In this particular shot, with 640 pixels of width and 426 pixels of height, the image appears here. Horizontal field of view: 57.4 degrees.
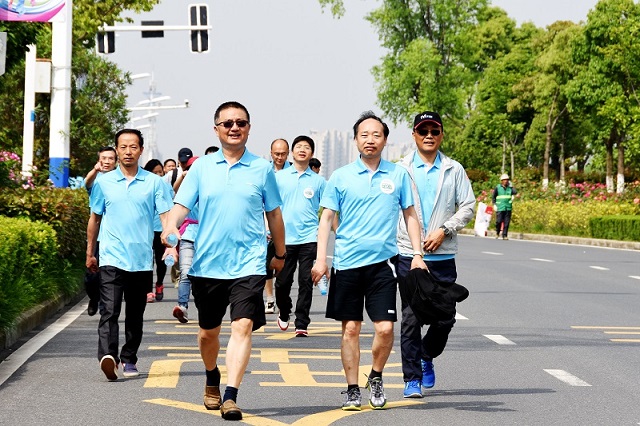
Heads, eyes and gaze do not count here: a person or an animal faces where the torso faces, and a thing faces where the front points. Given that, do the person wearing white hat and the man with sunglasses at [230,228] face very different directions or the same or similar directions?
same or similar directions

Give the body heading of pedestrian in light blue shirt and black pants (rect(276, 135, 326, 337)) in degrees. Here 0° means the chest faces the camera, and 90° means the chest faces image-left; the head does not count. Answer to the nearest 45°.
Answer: approximately 0°

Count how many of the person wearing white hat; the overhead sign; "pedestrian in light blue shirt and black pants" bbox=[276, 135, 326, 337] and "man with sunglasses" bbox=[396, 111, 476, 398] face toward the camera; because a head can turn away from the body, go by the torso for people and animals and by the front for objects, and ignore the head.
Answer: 4

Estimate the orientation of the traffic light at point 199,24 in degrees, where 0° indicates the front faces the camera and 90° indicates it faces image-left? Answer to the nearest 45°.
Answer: approximately 180°

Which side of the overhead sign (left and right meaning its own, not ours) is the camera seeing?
front

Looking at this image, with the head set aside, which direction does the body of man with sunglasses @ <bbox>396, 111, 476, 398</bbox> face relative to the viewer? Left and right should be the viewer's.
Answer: facing the viewer

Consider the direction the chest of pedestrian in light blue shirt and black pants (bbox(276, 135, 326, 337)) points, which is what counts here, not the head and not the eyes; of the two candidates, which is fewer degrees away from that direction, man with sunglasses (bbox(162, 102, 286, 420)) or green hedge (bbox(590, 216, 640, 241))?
the man with sunglasses

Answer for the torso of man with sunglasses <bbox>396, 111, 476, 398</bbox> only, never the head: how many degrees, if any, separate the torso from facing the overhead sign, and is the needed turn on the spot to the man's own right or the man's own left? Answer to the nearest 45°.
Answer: approximately 135° to the man's own right

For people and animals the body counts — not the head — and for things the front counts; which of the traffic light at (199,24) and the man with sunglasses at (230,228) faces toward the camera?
the man with sunglasses

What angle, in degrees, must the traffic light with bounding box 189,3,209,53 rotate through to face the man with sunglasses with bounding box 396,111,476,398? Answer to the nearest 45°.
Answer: approximately 180°

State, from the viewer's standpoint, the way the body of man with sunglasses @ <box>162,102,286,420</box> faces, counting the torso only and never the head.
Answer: toward the camera
